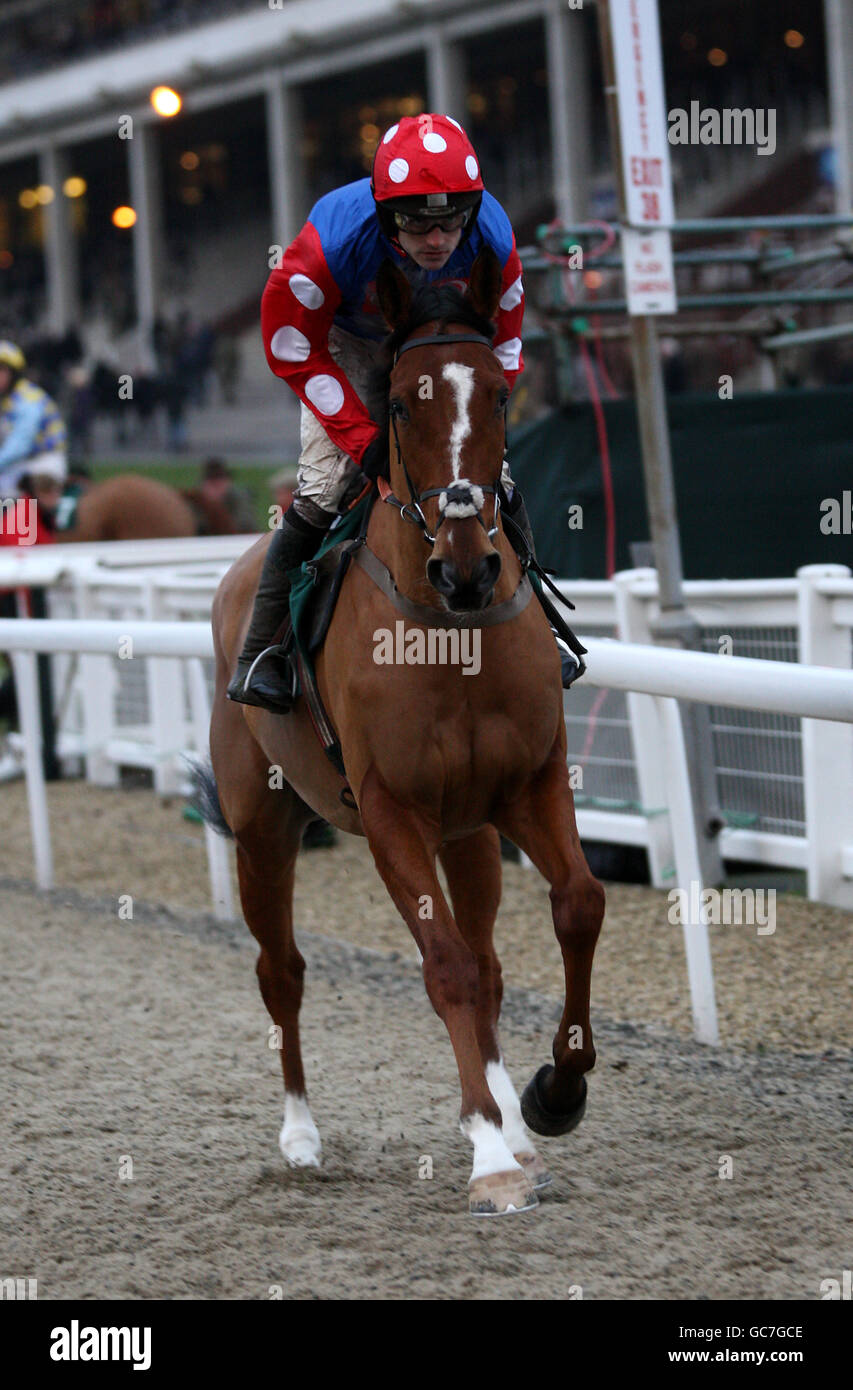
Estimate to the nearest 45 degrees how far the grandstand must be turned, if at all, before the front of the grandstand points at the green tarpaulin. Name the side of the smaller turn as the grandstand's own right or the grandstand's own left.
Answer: approximately 45° to the grandstand's own left

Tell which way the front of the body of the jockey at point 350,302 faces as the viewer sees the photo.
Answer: toward the camera

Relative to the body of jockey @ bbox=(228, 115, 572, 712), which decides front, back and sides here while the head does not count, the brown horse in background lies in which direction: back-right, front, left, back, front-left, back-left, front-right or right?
back

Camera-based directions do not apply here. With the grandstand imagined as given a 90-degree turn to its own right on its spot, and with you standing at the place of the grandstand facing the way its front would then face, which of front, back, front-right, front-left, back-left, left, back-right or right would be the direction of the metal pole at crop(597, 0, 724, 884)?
back-left

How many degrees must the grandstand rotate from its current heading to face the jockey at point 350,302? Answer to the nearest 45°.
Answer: approximately 45° to its left

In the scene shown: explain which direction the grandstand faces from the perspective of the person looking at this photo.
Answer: facing the viewer and to the left of the viewer

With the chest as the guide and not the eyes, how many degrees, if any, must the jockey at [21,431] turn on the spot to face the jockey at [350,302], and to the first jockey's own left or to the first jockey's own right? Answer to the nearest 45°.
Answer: approximately 90° to the first jockey's own left

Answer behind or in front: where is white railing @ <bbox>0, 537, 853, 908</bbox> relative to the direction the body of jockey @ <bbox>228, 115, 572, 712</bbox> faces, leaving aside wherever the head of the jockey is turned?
behind
